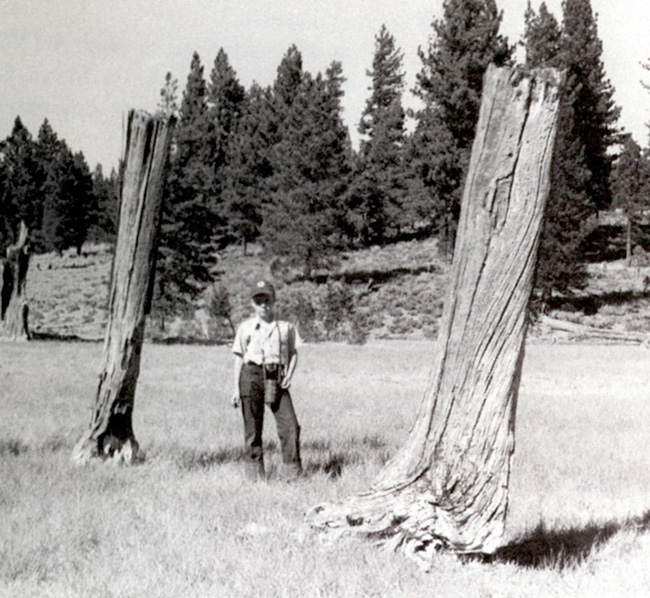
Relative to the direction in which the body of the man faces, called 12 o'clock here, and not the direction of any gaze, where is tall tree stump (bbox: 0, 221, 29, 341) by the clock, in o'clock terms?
The tall tree stump is roughly at 5 o'clock from the man.

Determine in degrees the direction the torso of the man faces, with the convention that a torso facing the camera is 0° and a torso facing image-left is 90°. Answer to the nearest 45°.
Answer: approximately 0°

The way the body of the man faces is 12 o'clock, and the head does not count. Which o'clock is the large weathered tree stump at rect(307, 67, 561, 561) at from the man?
The large weathered tree stump is roughly at 11 o'clock from the man.

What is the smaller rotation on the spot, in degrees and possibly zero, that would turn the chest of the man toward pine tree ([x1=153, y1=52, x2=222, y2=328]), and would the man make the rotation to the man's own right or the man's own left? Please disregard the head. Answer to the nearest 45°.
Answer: approximately 180°

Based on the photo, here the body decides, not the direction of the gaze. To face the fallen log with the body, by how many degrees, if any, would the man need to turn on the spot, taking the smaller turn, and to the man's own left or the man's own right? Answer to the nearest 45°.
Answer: approximately 135° to the man's own left

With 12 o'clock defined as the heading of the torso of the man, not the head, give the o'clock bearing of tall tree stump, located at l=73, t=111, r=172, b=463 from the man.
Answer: The tall tree stump is roughly at 4 o'clock from the man.

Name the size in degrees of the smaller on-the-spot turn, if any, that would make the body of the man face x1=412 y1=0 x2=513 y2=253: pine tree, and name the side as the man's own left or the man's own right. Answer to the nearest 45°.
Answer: approximately 180°

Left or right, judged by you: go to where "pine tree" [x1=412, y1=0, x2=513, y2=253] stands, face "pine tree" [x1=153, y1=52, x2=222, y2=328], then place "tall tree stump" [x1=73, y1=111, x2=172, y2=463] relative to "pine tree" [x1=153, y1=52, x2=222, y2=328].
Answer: left

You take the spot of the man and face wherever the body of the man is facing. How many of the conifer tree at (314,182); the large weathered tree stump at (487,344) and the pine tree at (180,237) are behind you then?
2

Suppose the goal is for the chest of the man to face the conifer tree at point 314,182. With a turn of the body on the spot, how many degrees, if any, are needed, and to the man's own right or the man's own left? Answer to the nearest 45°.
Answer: approximately 180°
